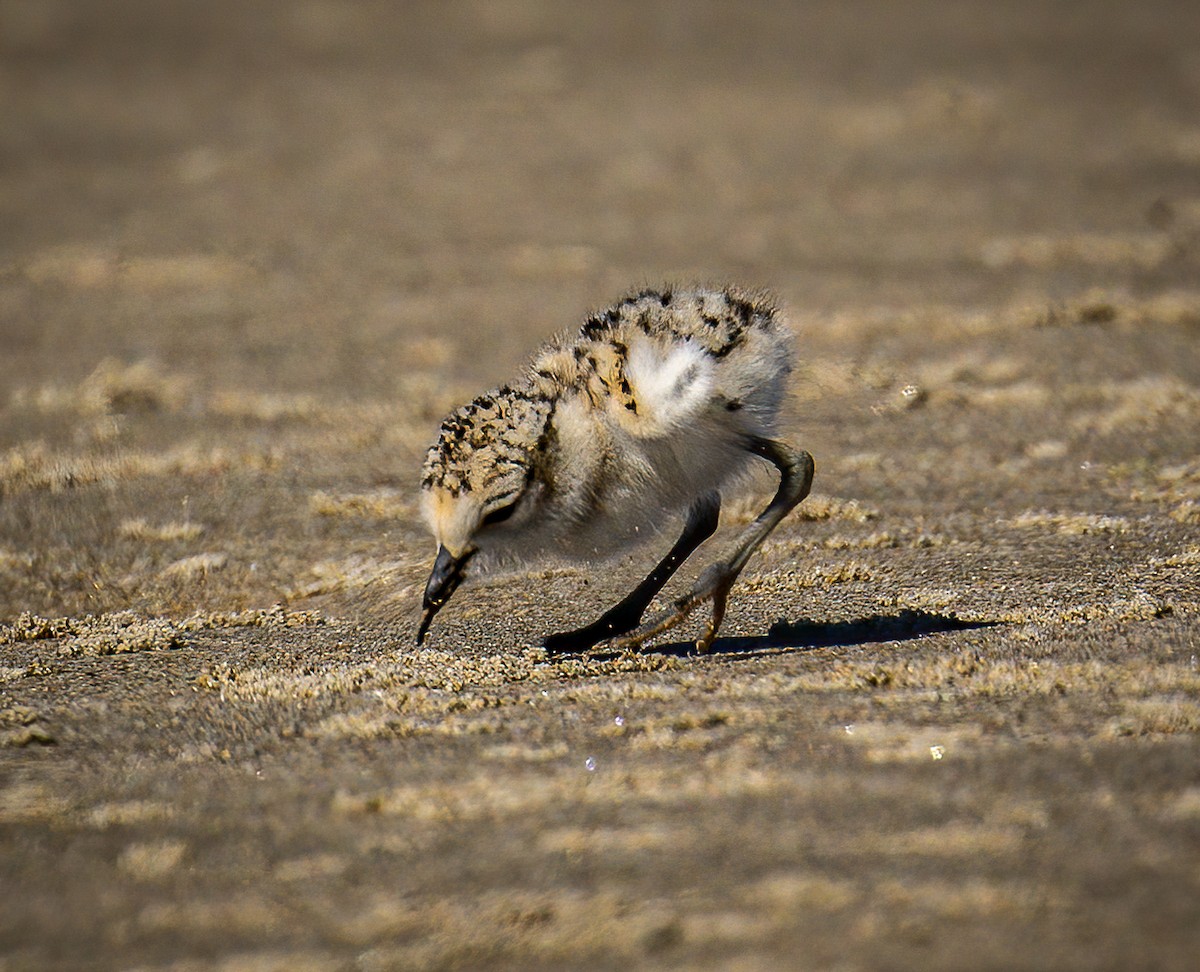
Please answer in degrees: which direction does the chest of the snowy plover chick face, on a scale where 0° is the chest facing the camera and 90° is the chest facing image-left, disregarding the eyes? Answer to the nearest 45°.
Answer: approximately 90°
